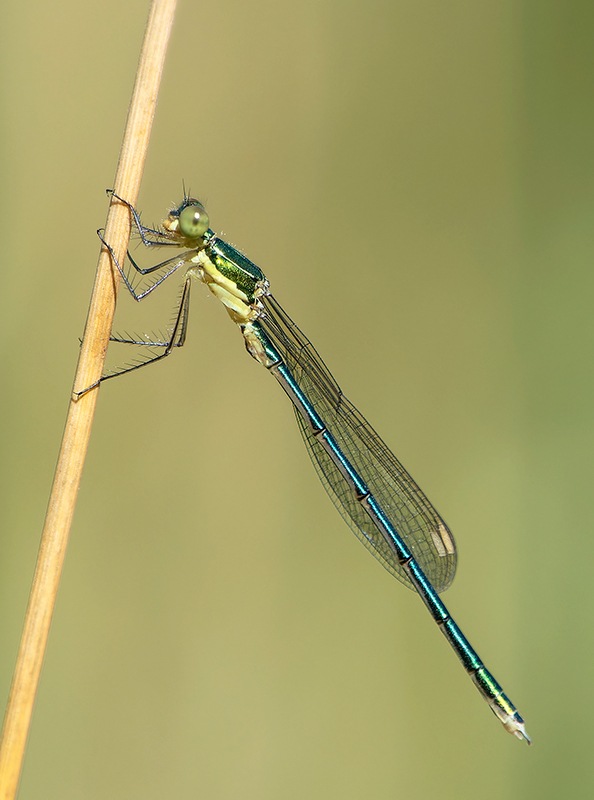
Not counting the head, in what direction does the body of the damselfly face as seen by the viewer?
to the viewer's left
